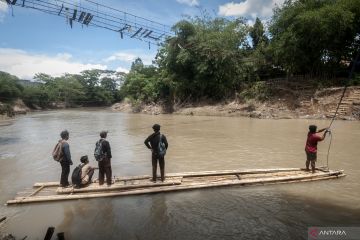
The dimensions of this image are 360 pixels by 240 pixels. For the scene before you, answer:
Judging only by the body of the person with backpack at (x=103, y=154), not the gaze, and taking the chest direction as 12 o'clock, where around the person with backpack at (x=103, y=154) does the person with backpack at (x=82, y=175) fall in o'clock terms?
the person with backpack at (x=82, y=175) is roughly at 8 o'clock from the person with backpack at (x=103, y=154).

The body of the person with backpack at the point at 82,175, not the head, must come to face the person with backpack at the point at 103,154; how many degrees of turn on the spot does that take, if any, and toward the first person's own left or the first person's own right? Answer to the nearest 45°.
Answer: approximately 45° to the first person's own right

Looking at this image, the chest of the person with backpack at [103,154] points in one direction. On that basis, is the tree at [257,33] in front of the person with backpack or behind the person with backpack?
in front

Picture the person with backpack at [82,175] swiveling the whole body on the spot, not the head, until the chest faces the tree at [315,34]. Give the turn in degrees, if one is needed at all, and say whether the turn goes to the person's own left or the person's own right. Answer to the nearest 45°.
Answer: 0° — they already face it

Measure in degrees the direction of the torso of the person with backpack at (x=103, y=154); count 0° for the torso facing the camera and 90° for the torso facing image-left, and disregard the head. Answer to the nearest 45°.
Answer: approximately 225°

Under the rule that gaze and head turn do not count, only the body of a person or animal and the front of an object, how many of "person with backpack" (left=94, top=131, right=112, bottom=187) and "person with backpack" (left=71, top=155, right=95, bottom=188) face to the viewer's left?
0

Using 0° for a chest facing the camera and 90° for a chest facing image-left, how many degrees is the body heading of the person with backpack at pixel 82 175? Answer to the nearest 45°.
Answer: approximately 225°
